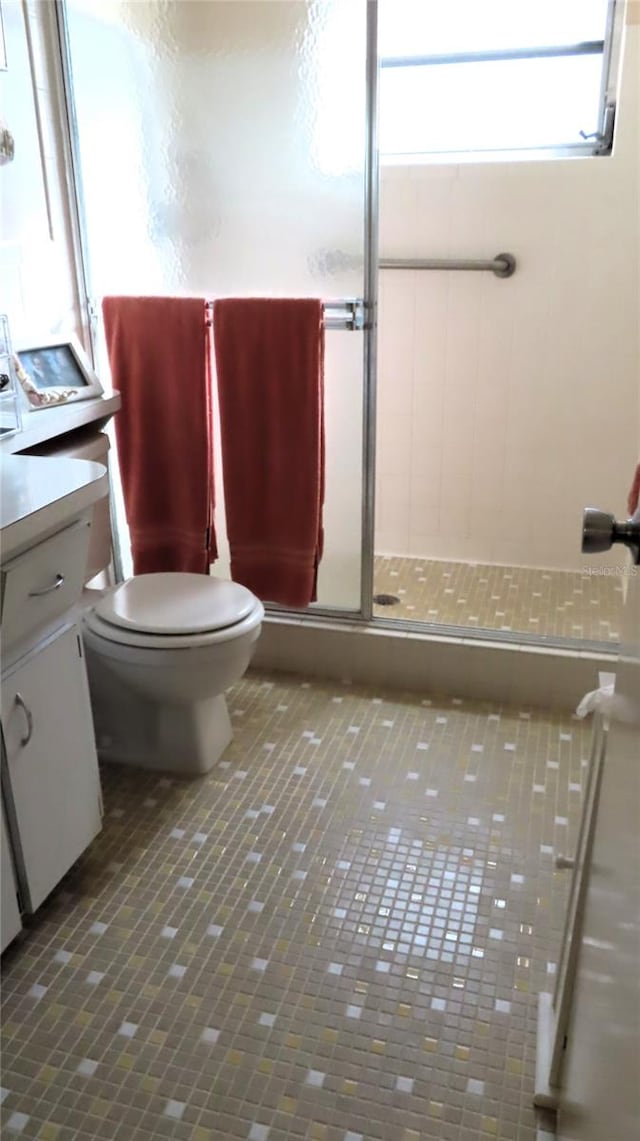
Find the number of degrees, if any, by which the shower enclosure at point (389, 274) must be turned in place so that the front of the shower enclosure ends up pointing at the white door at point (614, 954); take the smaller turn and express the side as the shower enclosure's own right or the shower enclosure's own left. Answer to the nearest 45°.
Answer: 0° — it already faces it

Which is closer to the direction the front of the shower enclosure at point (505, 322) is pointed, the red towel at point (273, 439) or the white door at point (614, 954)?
the white door

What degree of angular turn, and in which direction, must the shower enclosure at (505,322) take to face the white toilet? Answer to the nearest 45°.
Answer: approximately 45° to its right

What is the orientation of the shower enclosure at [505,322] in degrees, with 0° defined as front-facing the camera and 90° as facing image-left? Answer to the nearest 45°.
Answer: approximately 0°

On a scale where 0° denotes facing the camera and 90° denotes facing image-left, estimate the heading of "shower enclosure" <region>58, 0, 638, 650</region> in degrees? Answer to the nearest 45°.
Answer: approximately 0°

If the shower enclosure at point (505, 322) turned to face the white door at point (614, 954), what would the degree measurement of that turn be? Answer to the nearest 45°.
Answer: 0° — it already faces it

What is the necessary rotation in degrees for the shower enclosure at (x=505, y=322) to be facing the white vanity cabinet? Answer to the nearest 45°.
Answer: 0° — it already faces it
